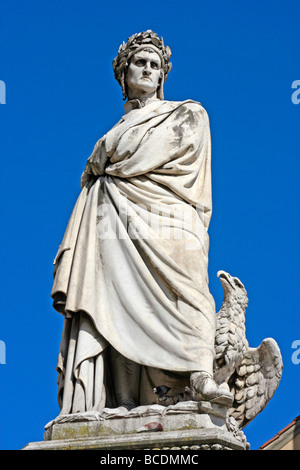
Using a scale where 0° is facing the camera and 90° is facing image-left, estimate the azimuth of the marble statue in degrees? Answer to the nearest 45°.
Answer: approximately 0°
